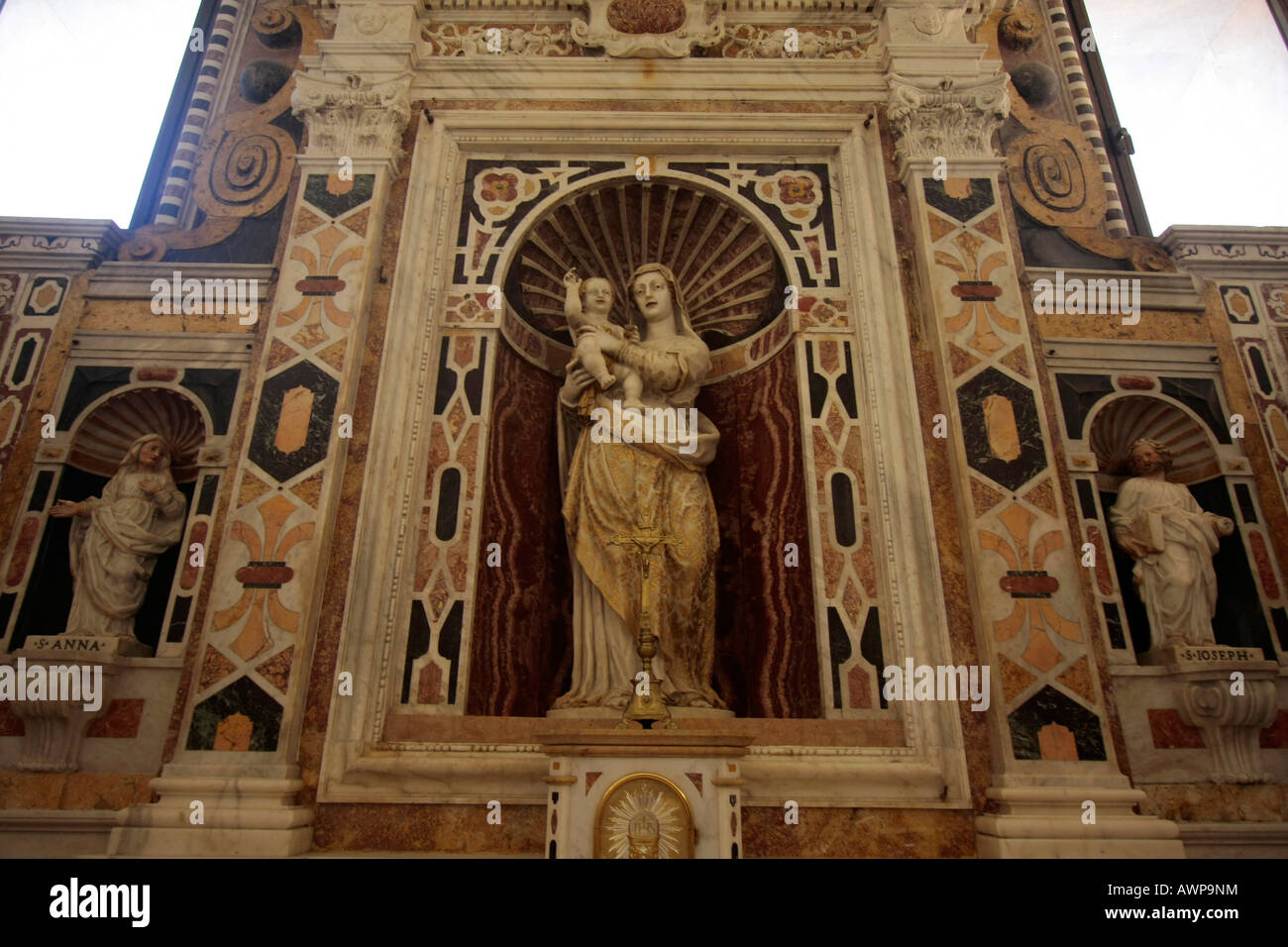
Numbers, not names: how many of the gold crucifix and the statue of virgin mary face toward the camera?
2

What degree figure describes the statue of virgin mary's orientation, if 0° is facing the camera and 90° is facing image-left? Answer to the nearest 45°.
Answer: approximately 0°
